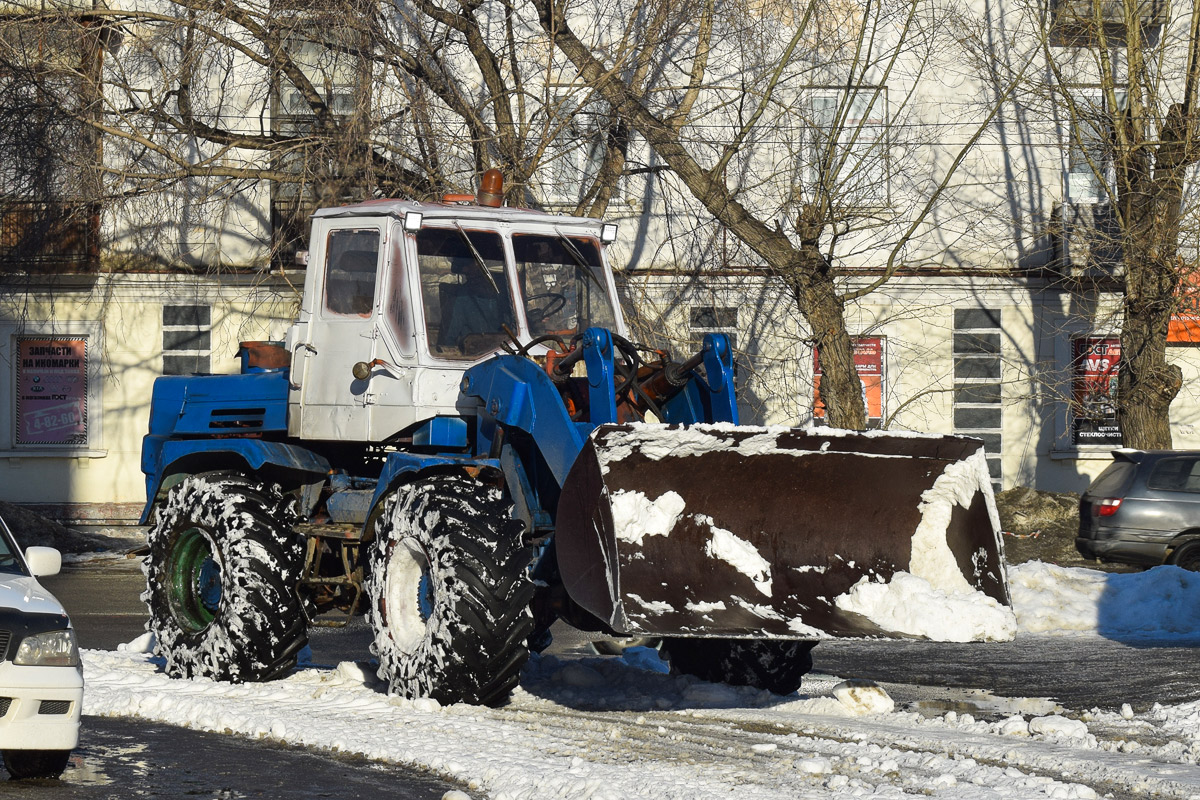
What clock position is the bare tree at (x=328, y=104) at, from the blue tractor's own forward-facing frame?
The bare tree is roughly at 7 o'clock from the blue tractor.

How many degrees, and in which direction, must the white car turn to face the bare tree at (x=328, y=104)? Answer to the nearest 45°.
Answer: approximately 180°

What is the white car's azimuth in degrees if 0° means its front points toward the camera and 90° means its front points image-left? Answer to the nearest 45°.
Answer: approximately 0°

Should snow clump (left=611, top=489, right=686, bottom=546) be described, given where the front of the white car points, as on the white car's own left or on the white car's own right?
on the white car's own left

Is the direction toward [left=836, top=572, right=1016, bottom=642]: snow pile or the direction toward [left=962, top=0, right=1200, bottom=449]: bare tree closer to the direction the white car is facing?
the snow pile

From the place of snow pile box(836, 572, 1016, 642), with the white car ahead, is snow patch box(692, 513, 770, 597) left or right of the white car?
right

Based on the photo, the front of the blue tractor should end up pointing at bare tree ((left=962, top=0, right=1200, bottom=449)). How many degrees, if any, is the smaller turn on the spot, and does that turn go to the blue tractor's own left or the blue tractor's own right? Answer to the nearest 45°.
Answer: approximately 90° to the blue tractor's own left

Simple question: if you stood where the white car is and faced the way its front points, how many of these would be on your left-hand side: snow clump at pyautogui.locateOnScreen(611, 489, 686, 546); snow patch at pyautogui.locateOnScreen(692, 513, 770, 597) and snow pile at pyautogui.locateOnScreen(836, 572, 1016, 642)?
3

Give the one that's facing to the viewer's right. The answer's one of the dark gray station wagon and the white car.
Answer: the dark gray station wagon

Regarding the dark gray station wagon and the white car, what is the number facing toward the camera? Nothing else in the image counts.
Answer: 1
